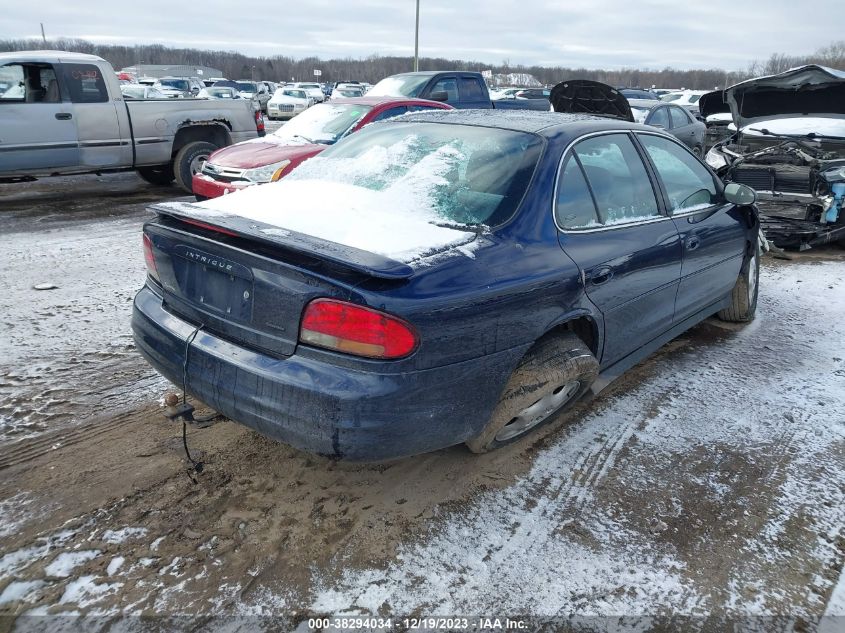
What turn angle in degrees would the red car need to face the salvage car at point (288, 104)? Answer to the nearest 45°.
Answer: approximately 135° to its right

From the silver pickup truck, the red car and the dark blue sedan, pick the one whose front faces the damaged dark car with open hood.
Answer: the dark blue sedan

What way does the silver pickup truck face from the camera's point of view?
to the viewer's left

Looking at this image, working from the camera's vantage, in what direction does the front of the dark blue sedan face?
facing away from the viewer and to the right of the viewer

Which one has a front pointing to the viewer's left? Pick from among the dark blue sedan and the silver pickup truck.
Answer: the silver pickup truck

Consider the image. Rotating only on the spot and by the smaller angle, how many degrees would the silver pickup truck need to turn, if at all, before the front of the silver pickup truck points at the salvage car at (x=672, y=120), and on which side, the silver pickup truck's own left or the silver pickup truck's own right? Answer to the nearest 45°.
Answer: approximately 180°

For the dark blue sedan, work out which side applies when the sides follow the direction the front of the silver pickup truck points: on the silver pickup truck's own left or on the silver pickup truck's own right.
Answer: on the silver pickup truck's own left

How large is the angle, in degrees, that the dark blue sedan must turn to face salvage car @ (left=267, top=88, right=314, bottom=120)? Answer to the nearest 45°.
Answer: approximately 45° to its left

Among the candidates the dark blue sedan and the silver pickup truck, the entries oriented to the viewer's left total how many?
1

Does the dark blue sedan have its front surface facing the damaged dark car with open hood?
yes

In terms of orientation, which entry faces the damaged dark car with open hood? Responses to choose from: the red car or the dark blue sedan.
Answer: the dark blue sedan

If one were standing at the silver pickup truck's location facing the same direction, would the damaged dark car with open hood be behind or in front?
behind

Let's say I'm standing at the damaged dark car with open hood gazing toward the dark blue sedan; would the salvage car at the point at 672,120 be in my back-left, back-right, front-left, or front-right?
back-right

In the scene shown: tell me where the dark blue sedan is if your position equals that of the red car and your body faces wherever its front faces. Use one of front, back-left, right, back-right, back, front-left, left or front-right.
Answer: front-left
